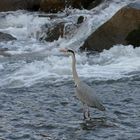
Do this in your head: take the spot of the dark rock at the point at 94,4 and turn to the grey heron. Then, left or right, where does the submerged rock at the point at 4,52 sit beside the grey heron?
right

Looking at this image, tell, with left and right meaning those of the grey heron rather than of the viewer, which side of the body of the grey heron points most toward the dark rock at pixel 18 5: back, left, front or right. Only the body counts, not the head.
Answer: right

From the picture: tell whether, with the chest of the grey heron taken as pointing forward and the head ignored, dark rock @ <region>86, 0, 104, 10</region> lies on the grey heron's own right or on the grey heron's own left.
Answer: on the grey heron's own right

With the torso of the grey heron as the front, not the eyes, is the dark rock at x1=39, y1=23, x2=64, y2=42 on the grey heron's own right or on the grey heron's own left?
on the grey heron's own right

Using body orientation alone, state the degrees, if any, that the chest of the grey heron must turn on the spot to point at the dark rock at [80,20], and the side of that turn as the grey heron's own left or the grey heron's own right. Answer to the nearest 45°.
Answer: approximately 90° to the grey heron's own right

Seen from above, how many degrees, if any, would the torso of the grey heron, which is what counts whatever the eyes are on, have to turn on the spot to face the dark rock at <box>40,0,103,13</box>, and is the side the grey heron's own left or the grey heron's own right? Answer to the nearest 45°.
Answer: approximately 90° to the grey heron's own right

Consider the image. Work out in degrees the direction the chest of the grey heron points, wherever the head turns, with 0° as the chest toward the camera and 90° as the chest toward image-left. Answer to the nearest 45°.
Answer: approximately 90°
